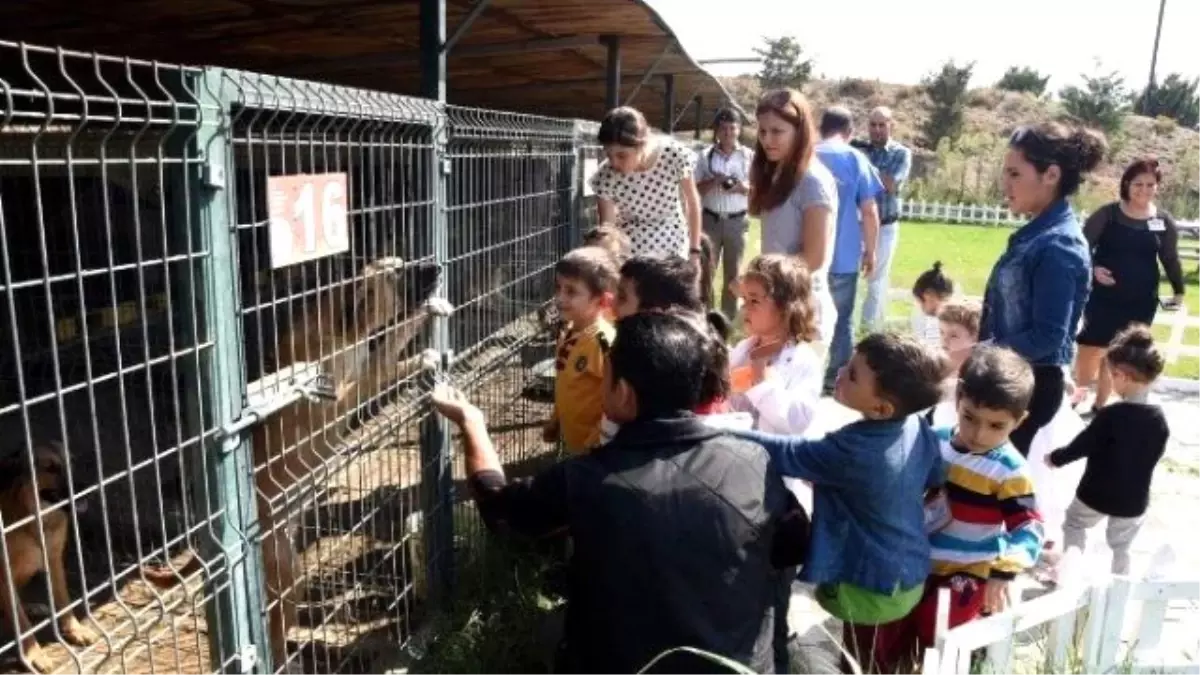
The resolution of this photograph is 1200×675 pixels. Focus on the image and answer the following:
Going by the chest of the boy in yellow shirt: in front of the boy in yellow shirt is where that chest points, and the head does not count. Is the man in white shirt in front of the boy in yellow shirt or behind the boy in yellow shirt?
behind

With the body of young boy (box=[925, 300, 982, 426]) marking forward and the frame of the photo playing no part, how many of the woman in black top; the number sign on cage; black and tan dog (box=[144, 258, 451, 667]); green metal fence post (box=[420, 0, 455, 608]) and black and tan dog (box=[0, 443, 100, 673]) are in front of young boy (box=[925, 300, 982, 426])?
4

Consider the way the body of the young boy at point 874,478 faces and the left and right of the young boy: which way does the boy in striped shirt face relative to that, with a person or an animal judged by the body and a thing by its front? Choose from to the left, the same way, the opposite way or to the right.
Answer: to the left

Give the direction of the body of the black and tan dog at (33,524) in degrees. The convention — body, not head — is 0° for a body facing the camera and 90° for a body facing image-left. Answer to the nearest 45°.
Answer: approximately 315°

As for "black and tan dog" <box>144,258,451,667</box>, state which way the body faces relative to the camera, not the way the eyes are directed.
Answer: to the viewer's right

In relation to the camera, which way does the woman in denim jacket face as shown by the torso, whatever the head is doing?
to the viewer's left

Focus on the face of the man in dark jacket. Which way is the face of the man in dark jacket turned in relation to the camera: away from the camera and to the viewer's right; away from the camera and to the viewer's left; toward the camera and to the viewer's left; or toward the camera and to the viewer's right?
away from the camera and to the viewer's left

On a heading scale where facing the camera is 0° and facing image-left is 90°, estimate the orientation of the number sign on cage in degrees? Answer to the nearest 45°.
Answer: approximately 315°

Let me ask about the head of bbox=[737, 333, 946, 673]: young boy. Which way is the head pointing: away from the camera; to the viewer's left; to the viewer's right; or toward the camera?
to the viewer's left
